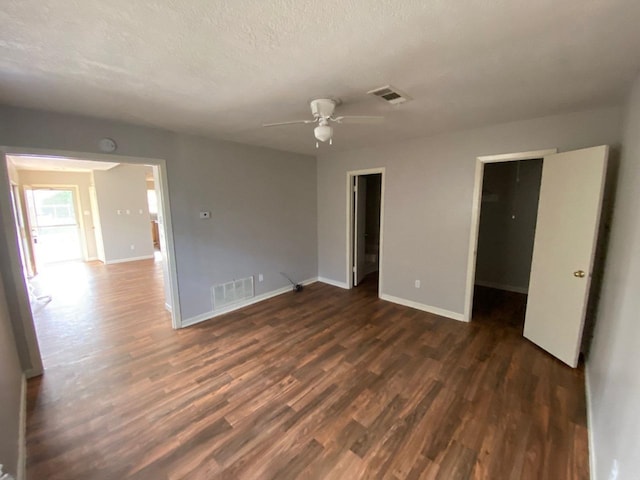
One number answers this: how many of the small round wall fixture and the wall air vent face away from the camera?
0

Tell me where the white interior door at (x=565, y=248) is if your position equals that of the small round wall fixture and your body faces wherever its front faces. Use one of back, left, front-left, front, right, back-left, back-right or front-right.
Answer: front-left

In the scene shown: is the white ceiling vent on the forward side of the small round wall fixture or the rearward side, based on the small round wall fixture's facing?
on the forward side

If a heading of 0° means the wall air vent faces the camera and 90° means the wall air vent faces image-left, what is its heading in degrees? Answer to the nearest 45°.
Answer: approximately 315°

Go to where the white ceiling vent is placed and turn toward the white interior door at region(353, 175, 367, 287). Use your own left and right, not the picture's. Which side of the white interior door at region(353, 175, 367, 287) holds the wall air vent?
left

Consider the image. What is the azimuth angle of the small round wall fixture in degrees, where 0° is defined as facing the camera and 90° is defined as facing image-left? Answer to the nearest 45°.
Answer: approximately 0°

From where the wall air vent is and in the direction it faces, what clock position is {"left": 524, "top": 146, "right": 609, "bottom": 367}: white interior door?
The white interior door is roughly at 12 o'clock from the wall air vent.

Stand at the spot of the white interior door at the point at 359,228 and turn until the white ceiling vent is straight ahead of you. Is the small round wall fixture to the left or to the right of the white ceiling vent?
right

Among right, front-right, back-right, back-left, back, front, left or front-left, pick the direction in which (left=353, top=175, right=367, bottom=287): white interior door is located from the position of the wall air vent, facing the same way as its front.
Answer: front-left

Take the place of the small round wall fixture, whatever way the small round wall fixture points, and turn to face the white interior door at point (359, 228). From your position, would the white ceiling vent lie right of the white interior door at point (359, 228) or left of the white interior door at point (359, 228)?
right

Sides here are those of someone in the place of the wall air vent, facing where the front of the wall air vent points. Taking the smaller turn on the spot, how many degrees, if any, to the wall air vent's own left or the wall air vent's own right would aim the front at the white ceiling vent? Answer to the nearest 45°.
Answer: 0° — it already faces it
